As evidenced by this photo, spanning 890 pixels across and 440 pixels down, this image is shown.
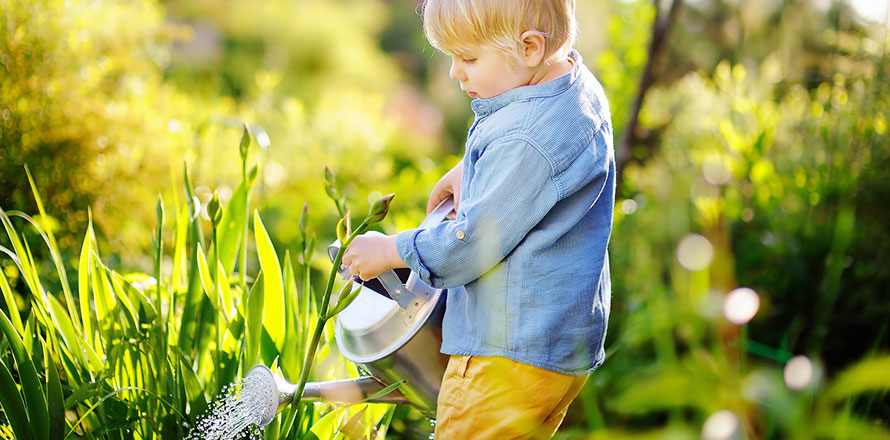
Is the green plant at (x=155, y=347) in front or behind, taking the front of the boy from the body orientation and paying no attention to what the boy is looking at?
in front

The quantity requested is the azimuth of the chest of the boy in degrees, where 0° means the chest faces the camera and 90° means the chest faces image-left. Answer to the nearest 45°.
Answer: approximately 90°

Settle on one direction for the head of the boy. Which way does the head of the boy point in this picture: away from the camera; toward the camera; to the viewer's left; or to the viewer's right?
to the viewer's left
